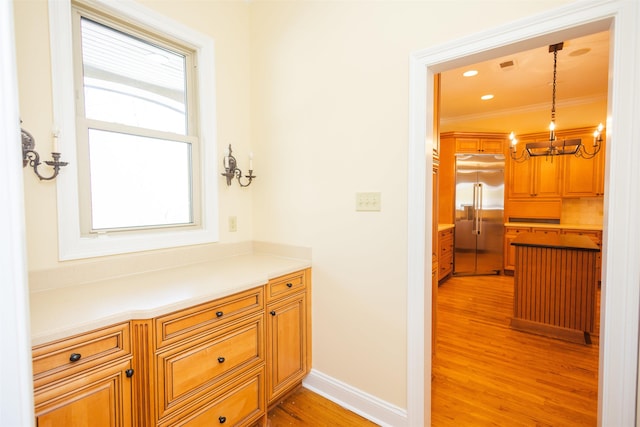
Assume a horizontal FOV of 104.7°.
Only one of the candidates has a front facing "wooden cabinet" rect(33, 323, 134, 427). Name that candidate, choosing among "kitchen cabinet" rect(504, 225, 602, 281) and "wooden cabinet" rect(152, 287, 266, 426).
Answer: the kitchen cabinet

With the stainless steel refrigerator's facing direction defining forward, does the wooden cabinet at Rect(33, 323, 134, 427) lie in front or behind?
in front

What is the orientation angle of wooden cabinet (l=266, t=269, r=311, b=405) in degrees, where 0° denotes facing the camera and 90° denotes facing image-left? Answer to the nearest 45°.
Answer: approximately 315°

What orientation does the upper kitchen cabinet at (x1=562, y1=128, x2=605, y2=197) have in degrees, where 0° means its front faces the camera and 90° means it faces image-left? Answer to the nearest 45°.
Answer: approximately 0°

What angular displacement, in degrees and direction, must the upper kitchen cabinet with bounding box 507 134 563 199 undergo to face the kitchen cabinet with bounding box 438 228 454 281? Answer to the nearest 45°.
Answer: approximately 45° to its right

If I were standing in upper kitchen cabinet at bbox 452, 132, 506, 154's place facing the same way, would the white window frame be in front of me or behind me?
in front

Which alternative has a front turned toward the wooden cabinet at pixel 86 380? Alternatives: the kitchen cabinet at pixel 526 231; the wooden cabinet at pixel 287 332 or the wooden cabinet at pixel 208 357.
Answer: the kitchen cabinet

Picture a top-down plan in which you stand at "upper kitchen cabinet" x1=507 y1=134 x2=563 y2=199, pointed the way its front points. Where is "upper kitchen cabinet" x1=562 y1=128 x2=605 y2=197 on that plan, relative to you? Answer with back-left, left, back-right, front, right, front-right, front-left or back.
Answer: left
